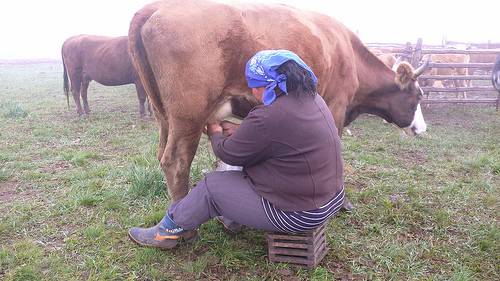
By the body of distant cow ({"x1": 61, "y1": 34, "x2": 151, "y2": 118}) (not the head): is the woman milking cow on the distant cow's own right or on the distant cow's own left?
on the distant cow's own right

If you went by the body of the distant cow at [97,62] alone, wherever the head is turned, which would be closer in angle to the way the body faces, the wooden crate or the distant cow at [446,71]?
the distant cow

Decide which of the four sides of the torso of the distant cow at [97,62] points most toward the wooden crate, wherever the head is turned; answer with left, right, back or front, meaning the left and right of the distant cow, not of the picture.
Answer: right

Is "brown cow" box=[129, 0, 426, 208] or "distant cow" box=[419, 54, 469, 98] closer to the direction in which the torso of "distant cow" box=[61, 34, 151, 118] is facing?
the distant cow

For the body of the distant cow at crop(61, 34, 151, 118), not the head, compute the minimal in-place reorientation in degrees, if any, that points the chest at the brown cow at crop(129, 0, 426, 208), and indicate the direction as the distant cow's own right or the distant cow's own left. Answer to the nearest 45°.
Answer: approximately 90° to the distant cow's own right

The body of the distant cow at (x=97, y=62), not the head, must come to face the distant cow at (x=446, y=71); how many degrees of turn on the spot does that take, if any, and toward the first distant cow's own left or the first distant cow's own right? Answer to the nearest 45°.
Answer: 0° — it already faces it

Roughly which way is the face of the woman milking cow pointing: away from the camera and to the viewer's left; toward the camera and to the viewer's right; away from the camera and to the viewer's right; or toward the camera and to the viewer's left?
away from the camera and to the viewer's left

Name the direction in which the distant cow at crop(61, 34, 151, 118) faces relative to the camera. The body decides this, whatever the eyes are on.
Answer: to the viewer's right
